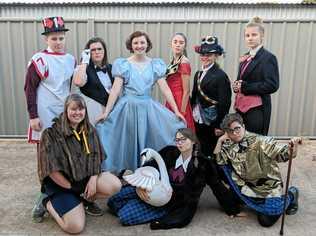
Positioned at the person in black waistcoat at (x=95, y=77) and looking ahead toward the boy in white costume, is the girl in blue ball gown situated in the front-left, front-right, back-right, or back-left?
back-left

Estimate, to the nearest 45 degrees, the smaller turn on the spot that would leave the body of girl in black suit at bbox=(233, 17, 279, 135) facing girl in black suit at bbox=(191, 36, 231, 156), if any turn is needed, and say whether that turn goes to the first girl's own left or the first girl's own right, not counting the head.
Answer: approximately 45° to the first girl's own right

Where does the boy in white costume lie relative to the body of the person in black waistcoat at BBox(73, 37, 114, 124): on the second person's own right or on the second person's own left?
on the second person's own right

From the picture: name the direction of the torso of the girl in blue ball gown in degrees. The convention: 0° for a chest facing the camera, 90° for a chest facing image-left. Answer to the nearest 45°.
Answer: approximately 0°

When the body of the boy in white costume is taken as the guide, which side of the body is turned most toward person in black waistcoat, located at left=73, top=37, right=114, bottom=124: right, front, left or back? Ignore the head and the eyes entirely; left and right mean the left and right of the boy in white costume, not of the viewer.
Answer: left
